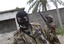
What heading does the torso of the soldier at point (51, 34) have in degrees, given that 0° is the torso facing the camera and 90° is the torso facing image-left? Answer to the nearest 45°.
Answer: approximately 90°

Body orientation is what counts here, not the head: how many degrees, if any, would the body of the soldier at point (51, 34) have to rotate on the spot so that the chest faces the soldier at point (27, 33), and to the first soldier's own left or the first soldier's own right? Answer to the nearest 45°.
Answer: approximately 45° to the first soldier's own left
